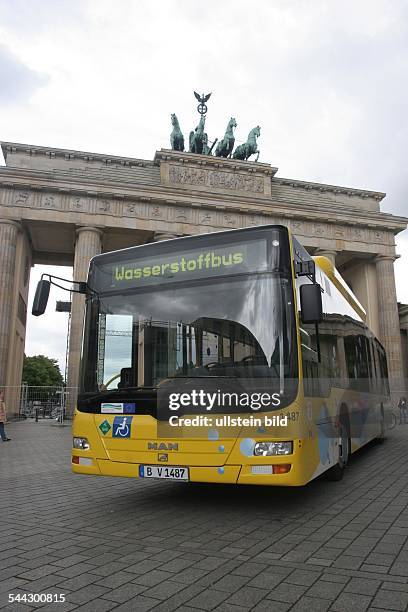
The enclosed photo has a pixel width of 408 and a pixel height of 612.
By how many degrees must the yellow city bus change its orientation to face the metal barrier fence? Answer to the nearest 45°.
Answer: approximately 90° to its right

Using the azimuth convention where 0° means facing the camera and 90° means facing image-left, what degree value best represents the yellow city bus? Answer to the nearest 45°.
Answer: approximately 45°

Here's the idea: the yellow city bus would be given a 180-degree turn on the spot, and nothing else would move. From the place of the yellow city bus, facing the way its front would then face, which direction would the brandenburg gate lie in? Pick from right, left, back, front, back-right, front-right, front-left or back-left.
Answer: front-left
